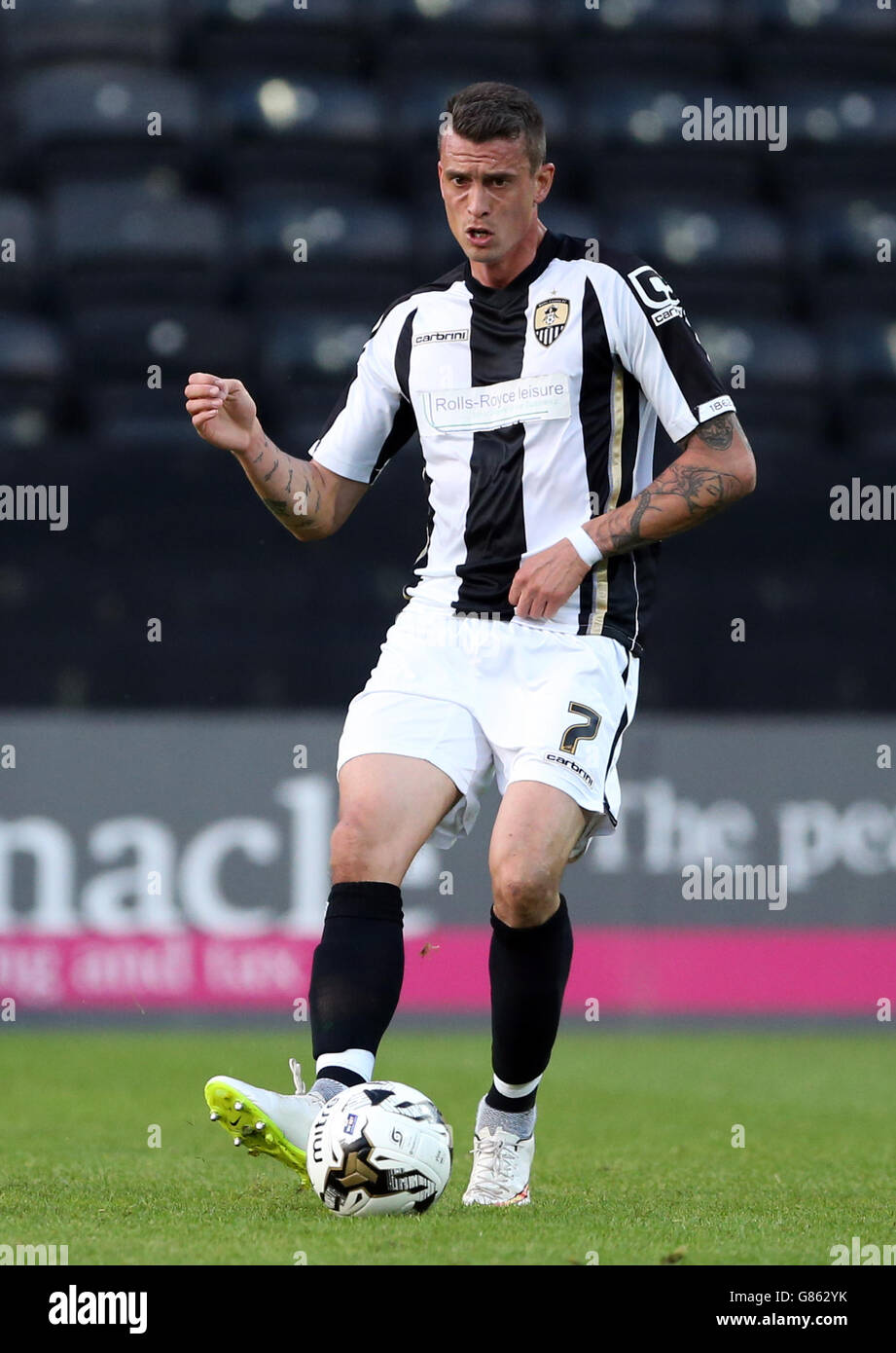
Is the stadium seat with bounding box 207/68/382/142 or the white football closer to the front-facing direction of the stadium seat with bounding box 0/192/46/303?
the white football

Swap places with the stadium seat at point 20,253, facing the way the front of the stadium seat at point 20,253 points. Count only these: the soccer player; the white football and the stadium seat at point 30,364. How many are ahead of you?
3

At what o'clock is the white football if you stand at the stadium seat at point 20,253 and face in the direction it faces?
The white football is roughly at 12 o'clock from the stadium seat.

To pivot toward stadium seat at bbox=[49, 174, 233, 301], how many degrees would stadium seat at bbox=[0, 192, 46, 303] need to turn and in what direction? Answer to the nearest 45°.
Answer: approximately 45° to its left

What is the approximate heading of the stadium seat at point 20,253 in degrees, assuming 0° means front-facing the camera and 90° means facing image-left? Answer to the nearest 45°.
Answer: approximately 0°

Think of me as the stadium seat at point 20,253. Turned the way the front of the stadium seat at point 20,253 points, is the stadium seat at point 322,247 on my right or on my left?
on my left

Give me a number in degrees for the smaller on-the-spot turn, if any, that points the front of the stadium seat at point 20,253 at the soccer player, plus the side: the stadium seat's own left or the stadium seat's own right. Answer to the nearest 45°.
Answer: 0° — it already faces them

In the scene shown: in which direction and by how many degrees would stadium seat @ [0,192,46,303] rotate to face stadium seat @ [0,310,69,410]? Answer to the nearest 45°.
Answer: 0° — it already faces it
